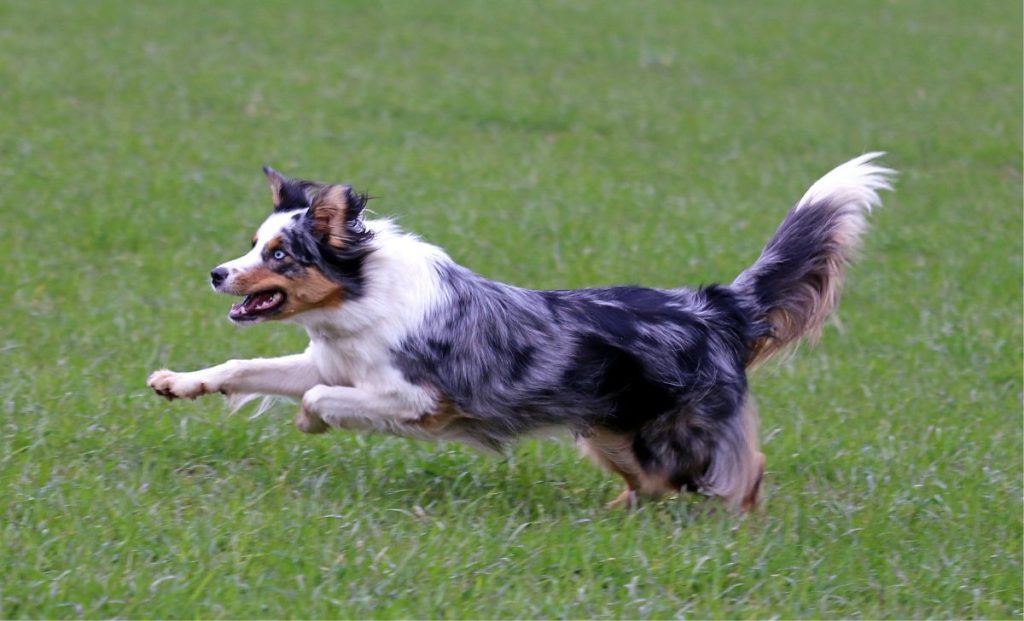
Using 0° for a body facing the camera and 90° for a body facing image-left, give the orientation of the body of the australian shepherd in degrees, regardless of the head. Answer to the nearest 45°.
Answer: approximately 90°
